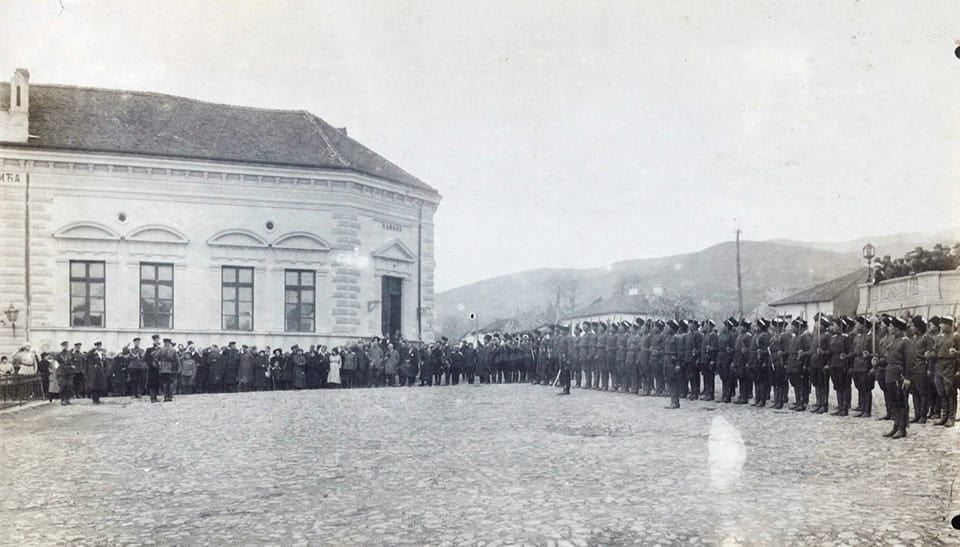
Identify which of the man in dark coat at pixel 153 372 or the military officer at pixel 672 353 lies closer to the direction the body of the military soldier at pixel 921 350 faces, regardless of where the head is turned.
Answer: the man in dark coat

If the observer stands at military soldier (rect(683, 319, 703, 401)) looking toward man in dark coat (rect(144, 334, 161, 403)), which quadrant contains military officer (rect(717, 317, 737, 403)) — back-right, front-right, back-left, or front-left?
back-left

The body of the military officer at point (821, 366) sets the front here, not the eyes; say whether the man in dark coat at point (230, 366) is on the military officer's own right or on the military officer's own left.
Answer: on the military officer's own right

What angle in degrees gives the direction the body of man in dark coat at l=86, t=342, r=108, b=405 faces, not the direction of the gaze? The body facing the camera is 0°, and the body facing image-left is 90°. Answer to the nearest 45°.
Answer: approximately 315°

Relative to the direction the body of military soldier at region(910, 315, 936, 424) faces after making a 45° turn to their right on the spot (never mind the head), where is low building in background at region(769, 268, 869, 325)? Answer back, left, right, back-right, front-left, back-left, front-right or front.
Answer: front-right
